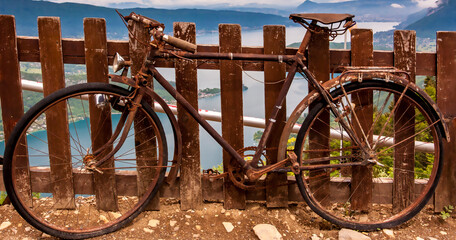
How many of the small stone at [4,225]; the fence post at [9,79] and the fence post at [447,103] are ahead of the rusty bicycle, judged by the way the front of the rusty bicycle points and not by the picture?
2

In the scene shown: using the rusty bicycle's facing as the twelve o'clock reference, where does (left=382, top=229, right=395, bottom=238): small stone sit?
The small stone is roughly at 6 o'clock from the rusty bicycle.

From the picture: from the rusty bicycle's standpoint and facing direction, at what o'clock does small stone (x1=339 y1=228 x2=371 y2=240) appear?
The small stone is roughly at 6 o'clock from the rusty bicycle.

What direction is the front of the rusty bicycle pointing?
to the viewer's left

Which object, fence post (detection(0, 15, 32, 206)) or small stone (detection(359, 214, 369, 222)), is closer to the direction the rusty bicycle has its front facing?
the fence post

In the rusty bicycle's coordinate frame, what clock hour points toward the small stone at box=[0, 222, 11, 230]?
The small stone is roughly at 12 o'clock from the rusty bicycle.

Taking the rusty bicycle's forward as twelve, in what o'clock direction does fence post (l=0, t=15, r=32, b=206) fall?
The fence post is roughly at 12 o'clock from the rusty bicycle.

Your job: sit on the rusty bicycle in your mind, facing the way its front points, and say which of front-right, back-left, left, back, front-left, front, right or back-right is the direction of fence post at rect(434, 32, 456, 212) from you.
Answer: back
